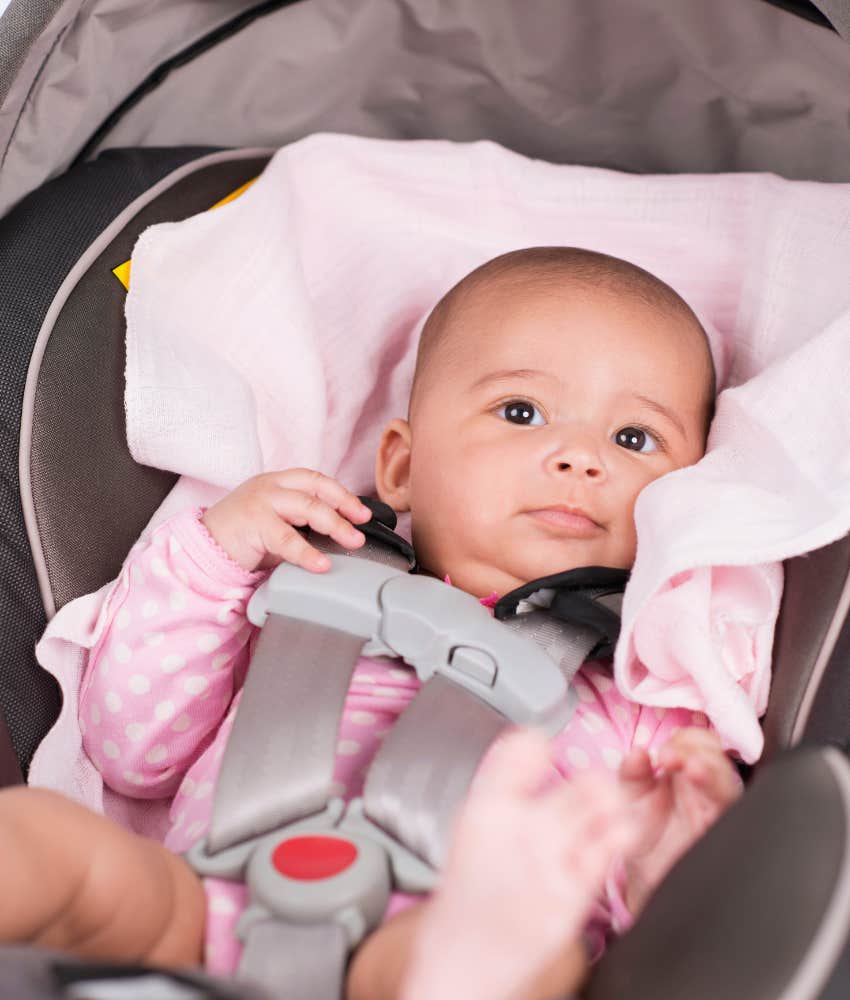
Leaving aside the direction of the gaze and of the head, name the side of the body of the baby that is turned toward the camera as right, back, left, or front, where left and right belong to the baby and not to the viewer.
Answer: front

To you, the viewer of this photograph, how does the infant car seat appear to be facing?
facing the viewer
